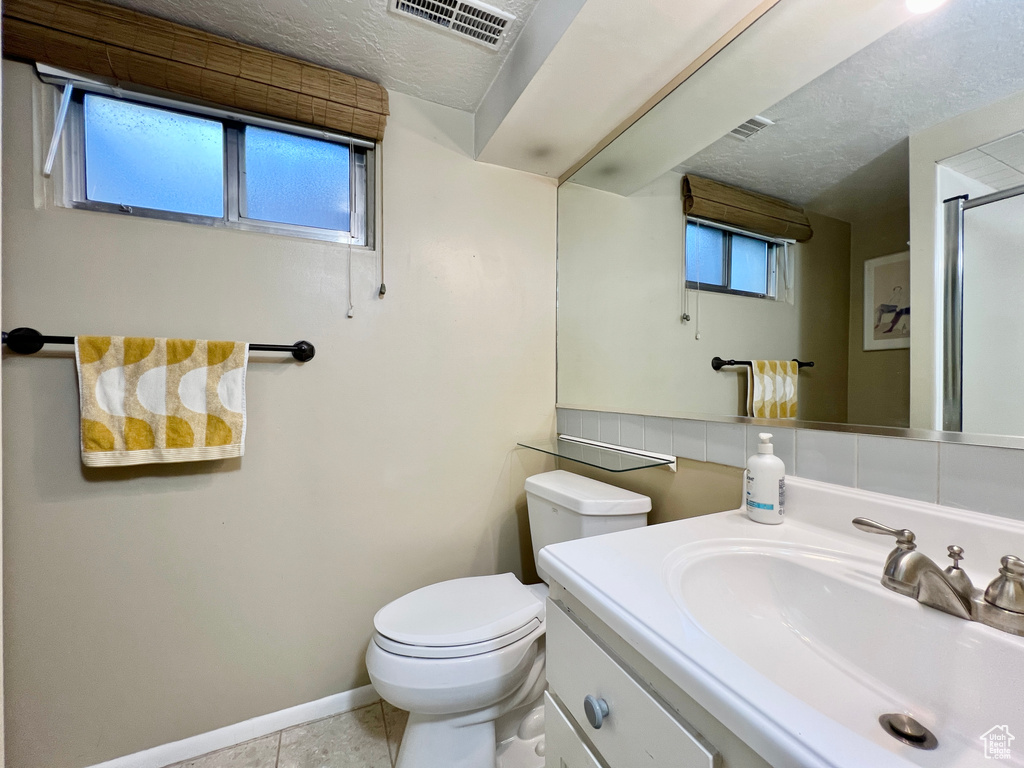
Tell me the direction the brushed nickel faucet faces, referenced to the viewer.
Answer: facing the viewer and to the left of the viewer

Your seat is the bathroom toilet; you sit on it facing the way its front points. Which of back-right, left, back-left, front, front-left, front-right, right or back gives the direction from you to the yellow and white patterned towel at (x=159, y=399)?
front-right

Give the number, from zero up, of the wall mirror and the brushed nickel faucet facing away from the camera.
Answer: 0

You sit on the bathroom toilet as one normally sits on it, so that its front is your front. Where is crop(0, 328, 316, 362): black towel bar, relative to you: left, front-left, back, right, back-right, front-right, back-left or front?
front-right

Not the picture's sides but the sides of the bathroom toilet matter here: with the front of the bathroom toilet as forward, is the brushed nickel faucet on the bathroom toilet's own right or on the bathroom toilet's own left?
on the bathroom toilet's own left

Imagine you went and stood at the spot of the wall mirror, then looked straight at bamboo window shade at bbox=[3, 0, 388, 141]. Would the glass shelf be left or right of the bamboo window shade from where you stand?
right

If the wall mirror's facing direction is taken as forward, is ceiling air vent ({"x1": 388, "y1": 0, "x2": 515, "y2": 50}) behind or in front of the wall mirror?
in front

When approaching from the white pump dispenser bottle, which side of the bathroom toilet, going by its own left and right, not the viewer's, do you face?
left

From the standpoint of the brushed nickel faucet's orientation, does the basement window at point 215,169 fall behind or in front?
in front

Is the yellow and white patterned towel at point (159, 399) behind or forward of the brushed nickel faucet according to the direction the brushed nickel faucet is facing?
forward
